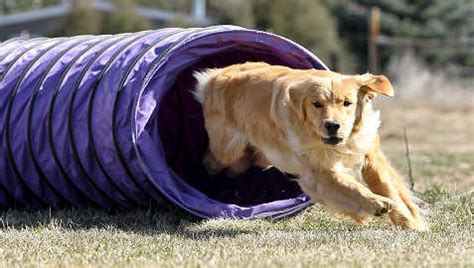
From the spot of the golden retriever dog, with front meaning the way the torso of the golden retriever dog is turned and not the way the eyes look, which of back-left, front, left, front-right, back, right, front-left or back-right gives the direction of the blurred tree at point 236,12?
back-left

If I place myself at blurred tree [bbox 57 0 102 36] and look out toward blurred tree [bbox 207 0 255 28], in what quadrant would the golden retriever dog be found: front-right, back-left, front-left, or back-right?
front-right

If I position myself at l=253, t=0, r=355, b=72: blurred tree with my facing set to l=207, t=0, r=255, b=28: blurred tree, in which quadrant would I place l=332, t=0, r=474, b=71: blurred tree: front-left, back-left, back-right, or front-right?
back-right

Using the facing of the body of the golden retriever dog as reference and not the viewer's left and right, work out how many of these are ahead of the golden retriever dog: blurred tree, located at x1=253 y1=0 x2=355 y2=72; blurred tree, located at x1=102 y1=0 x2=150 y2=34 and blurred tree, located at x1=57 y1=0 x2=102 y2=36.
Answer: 0

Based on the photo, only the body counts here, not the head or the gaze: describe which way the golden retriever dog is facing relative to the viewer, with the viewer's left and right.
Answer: facing the viewer and to the right of the viewer

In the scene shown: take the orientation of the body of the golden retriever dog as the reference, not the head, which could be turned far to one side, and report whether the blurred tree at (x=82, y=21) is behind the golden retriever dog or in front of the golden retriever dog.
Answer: behind

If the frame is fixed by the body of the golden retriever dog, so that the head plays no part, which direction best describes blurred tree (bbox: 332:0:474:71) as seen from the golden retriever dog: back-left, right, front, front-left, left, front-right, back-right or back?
back-left

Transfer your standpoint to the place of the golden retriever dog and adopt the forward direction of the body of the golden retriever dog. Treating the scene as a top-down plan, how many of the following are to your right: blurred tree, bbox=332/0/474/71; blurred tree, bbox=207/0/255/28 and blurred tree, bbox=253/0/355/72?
0

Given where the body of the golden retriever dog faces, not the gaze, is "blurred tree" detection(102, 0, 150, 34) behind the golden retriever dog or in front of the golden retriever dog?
behind

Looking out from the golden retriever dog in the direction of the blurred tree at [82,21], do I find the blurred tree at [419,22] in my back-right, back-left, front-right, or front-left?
front-right

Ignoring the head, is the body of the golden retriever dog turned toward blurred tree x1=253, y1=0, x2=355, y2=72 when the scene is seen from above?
no
